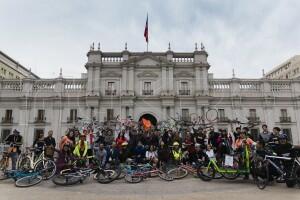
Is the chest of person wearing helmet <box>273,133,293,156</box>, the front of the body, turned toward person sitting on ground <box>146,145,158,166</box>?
no

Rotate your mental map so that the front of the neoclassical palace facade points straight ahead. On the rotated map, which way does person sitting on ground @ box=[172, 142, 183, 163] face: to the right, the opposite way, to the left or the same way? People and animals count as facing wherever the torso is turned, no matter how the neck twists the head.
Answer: the same way

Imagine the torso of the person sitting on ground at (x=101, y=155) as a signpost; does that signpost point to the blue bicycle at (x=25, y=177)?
no

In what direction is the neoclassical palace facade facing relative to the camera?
toward the camera

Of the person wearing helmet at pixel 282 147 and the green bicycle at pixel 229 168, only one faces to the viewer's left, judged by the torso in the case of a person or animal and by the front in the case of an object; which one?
the green bicycle

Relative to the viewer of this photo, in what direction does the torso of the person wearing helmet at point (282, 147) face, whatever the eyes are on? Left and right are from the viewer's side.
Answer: facing the viewer

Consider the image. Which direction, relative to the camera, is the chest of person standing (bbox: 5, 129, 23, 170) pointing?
toward the camera

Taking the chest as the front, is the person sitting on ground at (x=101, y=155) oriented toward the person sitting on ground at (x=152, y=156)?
no

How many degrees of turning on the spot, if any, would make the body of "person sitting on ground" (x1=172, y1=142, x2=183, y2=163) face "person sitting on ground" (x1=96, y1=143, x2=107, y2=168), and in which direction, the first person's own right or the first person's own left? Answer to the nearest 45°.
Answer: approximately 90° to the first person's own right

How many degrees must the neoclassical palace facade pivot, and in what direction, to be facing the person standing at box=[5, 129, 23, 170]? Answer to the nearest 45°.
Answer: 0° — it already faces them

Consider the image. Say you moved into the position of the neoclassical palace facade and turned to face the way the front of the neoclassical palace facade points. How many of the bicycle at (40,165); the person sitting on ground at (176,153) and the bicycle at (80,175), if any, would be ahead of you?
3

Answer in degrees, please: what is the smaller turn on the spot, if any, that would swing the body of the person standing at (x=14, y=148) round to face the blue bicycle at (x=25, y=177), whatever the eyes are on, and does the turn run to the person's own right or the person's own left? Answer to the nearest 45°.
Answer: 0° — they already face it

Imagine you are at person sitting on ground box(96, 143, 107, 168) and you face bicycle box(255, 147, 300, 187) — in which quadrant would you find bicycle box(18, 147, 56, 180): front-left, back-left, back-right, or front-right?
back-right

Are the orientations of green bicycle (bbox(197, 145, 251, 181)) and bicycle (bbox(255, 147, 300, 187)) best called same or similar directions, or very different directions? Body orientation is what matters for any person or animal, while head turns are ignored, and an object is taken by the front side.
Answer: same or similar directions

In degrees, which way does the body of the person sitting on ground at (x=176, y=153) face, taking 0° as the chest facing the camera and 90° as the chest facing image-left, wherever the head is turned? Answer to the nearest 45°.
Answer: approximately 0°

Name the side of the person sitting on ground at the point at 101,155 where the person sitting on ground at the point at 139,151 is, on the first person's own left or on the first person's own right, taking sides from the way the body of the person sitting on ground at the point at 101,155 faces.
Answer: on the first person's own left

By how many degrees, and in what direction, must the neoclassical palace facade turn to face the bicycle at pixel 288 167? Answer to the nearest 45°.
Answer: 0° — it already faces it

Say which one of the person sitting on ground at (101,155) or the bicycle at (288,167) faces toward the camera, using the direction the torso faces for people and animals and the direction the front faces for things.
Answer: the person sitting on ground
